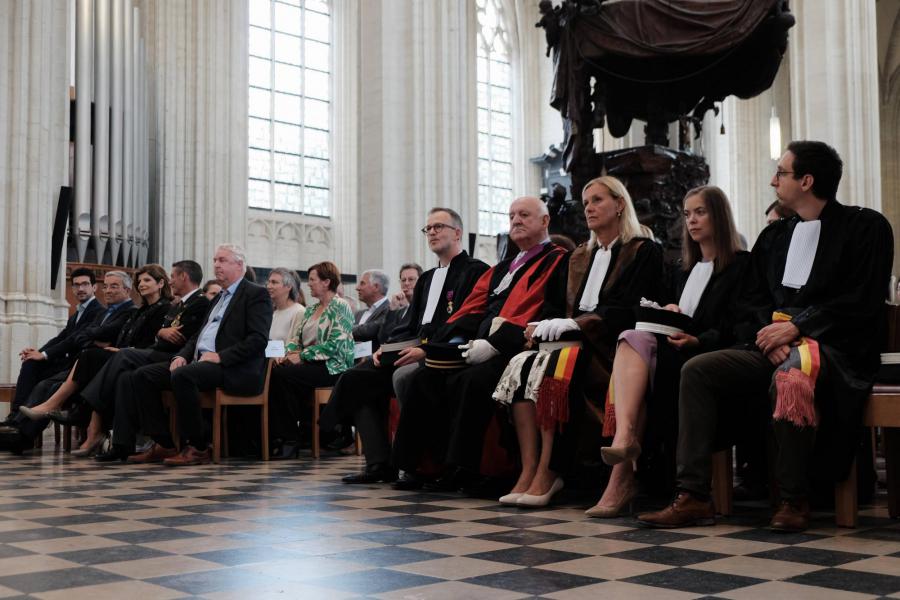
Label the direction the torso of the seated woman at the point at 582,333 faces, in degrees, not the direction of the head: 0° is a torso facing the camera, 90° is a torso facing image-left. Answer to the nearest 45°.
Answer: approximately 45°

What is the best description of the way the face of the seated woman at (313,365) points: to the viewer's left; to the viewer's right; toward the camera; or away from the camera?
to the viewer's left

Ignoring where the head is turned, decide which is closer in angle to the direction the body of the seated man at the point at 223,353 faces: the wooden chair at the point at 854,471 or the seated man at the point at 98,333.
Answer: the seated man

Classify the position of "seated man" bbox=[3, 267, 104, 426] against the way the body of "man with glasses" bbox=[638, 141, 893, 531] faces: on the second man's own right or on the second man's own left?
on the second man's own right

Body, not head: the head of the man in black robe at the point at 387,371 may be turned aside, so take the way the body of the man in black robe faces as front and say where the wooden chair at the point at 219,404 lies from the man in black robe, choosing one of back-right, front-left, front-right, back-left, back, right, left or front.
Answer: right

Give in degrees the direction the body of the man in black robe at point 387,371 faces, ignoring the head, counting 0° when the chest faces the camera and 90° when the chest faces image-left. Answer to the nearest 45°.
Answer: approximately 45°

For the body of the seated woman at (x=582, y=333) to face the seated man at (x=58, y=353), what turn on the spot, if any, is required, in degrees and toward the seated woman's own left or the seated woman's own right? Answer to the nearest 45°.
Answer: approximately 90° to the seated woman's own right

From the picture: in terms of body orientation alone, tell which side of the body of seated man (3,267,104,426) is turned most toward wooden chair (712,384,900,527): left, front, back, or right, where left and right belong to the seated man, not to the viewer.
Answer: left

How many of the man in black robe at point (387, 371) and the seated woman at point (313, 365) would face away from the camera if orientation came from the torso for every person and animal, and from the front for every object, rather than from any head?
0

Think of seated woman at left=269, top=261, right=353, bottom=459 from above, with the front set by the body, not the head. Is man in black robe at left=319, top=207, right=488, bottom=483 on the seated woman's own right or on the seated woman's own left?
on the seated woman's own left

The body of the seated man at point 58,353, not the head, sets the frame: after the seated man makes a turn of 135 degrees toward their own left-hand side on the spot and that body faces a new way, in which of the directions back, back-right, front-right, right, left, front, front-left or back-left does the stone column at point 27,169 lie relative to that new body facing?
left
